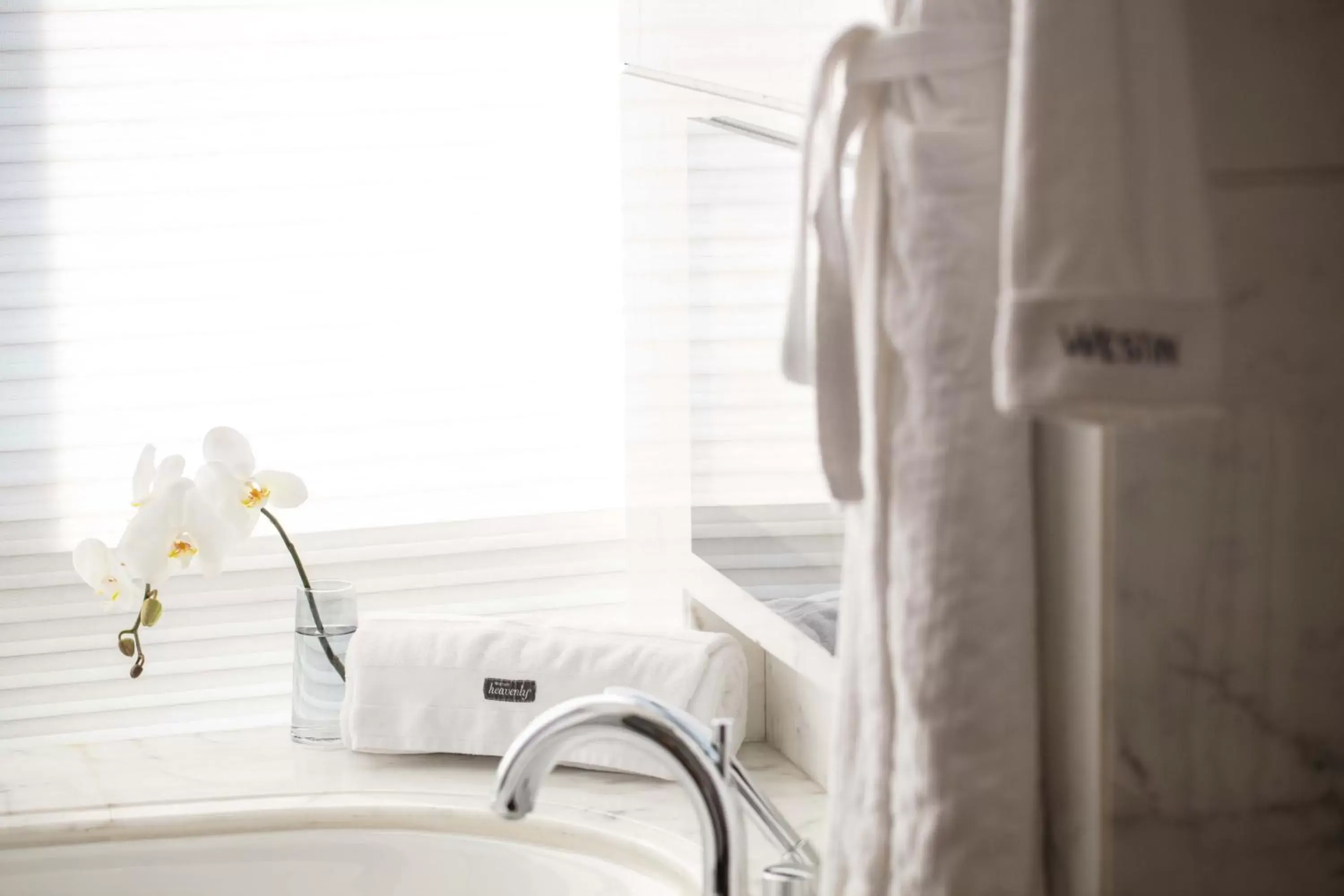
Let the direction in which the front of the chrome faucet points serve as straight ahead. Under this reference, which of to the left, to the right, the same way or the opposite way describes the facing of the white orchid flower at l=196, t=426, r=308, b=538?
to the left

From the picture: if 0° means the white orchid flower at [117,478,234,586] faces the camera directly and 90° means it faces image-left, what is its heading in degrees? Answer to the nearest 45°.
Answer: approximately 0°

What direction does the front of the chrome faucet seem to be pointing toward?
to the viewer's left

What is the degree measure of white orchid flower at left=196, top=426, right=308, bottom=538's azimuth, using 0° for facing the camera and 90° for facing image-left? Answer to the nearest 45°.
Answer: approximately 0°
